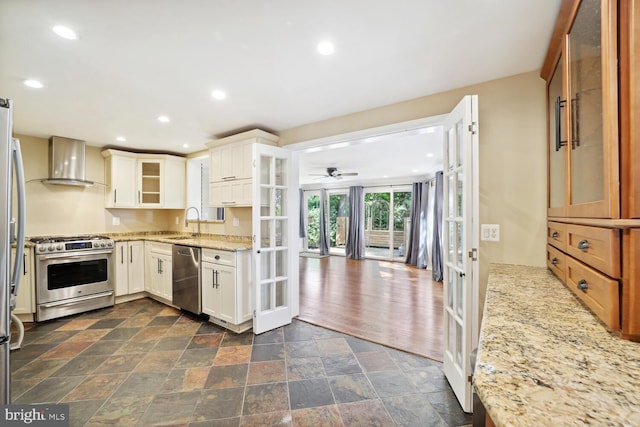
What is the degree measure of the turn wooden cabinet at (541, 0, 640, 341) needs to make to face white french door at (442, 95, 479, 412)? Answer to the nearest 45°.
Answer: approximately 45° to its right

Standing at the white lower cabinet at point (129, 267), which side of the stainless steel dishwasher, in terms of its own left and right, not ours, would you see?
right

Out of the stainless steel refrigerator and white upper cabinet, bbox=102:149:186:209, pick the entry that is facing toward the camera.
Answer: the white upper cabinet

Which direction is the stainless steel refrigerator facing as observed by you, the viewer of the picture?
facing to the right of the viewer

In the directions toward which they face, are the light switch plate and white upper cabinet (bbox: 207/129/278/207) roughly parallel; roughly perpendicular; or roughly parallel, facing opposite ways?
roughly parallel

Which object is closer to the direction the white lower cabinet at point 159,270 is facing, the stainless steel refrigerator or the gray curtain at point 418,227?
the stainless steel refrigerator

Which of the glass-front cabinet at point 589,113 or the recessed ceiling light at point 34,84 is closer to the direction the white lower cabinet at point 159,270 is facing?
the recessed ceiling light

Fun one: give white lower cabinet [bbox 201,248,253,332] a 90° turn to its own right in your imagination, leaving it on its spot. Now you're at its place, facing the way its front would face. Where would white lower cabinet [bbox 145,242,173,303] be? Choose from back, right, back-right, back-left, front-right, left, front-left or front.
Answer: front

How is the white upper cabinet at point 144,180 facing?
toward the camera

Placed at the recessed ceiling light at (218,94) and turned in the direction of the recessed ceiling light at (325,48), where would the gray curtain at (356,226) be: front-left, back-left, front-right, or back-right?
back-left

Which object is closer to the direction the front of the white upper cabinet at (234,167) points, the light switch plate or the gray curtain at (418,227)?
the light switch plate

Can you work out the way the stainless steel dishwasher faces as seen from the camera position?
facing the viewer and to the left of the viewer

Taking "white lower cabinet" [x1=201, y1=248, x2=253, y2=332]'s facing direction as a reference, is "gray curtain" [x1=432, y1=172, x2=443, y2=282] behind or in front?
behind

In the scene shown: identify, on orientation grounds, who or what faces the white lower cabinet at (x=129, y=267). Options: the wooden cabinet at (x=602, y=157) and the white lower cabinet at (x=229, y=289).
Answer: the wooden cabinet

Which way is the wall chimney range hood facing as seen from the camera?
toward the camera

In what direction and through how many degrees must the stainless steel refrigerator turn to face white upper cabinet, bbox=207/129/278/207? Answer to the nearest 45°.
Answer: approximately 45° to its left

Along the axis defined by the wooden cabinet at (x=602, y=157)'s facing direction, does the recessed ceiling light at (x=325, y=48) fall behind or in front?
in front
